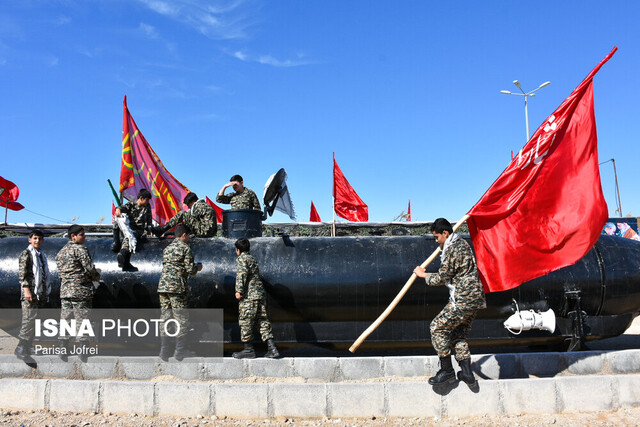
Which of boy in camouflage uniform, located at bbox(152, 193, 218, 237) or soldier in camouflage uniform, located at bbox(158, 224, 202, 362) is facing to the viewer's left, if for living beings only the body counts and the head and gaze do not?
the boy in camouflage uniform

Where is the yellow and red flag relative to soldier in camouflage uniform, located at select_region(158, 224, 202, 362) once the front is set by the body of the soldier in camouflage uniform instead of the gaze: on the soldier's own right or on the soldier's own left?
on the soldier's own left

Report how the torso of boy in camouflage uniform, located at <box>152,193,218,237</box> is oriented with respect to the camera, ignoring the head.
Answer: to the viewer's left

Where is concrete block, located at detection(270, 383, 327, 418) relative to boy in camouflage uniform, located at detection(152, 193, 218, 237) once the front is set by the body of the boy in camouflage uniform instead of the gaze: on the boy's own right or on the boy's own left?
on the boy's own left

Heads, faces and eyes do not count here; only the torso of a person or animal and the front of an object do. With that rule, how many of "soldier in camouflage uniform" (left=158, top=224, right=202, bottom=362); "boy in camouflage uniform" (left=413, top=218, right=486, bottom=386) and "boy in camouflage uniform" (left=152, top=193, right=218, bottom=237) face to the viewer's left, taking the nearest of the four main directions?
2

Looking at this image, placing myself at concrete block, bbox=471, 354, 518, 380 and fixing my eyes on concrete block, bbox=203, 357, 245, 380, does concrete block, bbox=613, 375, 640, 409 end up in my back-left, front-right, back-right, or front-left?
back-left

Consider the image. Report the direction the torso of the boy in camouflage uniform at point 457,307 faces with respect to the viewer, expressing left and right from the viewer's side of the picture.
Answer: facing to the left of the viewer

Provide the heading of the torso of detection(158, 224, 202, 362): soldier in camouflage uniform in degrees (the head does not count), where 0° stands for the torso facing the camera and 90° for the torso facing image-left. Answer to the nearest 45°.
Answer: approximately 225°
